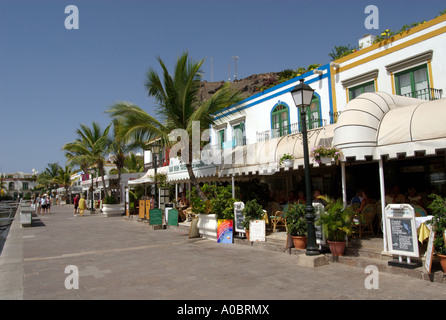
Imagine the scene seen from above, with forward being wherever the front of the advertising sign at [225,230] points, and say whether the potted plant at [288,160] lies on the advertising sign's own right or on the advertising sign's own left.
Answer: on the advertising sign's own left

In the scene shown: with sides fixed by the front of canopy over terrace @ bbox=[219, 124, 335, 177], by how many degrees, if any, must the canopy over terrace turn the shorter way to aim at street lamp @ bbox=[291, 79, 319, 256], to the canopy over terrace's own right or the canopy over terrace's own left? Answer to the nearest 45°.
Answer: approximately 45° to the canopy over terrace's own left

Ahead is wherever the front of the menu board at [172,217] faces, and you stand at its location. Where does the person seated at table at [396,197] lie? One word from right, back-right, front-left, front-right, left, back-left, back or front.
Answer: front-left

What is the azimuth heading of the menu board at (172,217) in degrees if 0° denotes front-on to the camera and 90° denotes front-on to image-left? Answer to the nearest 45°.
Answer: approximately 0°

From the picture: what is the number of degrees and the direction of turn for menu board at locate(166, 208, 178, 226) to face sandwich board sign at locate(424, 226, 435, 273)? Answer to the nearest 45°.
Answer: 0° — it already faces it

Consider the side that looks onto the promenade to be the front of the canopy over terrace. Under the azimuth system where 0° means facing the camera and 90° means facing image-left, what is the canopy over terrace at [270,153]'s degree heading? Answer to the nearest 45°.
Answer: approximately 45°

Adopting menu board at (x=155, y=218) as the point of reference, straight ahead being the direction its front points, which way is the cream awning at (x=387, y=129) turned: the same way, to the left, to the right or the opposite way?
to the right

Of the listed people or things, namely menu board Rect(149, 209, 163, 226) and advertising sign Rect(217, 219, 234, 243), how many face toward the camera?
2

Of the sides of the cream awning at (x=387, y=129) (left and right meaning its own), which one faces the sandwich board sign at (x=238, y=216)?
right

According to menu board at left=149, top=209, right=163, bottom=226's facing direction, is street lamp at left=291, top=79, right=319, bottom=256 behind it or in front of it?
in front

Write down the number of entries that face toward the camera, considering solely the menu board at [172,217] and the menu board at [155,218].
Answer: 2
